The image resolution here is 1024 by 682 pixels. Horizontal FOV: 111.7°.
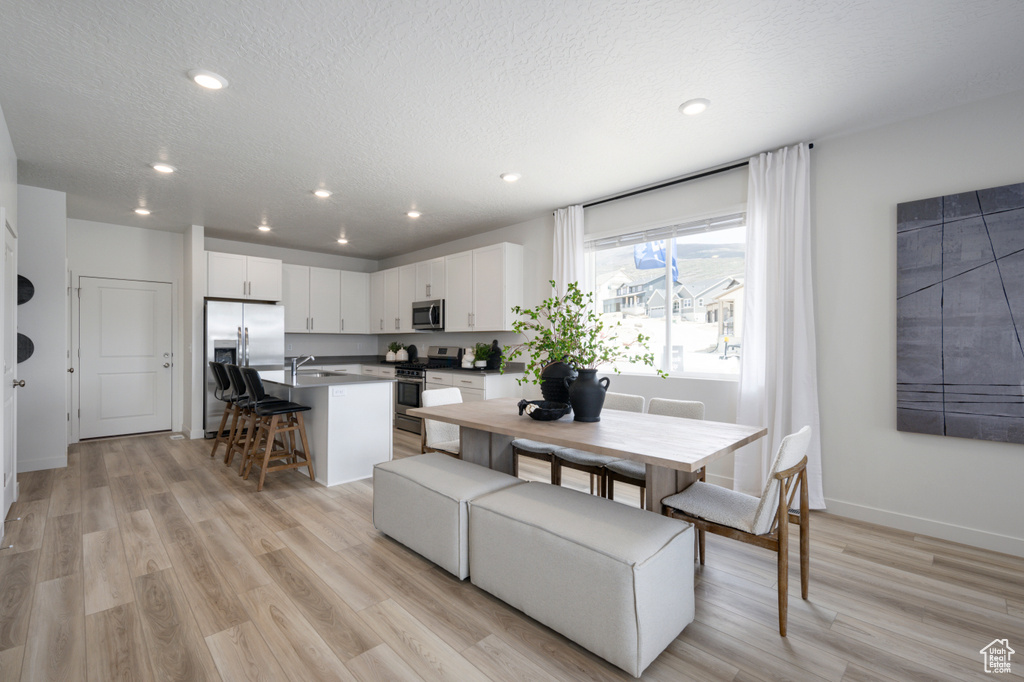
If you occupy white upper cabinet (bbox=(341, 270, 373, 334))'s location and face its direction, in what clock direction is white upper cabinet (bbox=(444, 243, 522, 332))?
white upper cabinet (bbox=(444, 243, 522, 332)) is roughly at 11 o'clock from white upper cabinet (bbox=(341, 270, 373, 334)).

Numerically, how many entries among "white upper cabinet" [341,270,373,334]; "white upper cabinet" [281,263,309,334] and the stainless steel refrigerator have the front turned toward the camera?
3

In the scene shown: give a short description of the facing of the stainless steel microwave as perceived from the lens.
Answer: facing the viewer and to the left of the viewer

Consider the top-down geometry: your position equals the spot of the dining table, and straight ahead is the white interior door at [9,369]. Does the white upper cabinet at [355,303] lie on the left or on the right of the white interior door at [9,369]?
right

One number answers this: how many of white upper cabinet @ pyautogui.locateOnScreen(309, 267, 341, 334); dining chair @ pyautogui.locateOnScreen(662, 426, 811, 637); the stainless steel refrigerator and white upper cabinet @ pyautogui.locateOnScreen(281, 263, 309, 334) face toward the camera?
3

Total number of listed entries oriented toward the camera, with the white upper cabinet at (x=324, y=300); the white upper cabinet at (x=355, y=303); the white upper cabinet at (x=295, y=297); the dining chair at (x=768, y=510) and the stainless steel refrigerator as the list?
4

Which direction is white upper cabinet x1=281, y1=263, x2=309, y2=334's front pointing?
toward the camera

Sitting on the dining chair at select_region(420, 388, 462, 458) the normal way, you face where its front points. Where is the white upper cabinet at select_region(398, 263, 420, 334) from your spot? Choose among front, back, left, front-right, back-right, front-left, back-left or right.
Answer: back-left

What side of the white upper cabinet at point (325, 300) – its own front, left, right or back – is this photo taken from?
front
